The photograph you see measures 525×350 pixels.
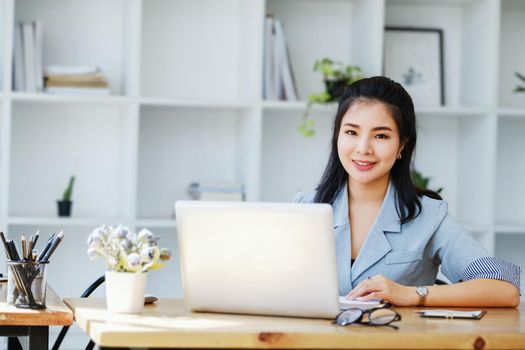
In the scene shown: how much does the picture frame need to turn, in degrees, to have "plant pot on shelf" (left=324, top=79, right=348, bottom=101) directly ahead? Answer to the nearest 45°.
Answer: approximately 45° to its right

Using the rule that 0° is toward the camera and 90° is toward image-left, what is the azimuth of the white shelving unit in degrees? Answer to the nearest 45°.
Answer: approximately 0°

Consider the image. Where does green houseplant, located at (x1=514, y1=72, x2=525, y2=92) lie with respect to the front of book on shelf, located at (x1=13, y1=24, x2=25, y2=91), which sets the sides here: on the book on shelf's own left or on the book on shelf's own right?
on the book on shelf's own left

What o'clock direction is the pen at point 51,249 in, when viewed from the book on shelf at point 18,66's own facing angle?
The pen is roughly at 12 o'clock from the book on shelf.

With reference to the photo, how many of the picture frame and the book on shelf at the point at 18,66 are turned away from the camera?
0

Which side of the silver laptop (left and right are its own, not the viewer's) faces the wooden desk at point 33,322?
left

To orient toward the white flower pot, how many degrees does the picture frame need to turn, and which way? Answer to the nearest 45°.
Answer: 0° — it already faces it

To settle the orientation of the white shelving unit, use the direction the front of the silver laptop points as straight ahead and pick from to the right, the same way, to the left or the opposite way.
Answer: the opposite way

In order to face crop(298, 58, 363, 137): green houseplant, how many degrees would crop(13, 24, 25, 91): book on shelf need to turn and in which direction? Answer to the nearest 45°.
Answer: approximately 90° to its left

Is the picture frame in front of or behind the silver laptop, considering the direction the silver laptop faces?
in front

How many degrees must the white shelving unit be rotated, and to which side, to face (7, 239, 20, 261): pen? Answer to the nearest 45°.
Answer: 0° — it already faces it

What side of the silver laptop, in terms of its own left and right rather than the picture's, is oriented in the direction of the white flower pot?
left

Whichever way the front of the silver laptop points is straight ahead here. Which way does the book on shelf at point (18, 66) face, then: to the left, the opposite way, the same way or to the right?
the opposite way

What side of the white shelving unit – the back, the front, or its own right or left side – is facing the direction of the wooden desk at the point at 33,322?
front

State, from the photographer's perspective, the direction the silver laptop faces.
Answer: facing away from the viewer
